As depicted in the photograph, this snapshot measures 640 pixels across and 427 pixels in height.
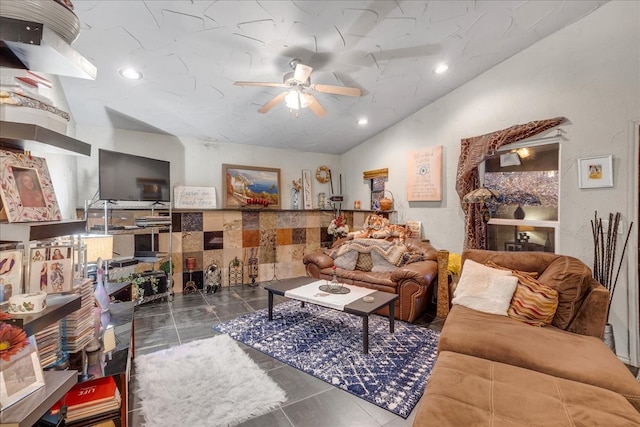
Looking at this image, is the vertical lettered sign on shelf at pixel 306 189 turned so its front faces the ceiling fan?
yes

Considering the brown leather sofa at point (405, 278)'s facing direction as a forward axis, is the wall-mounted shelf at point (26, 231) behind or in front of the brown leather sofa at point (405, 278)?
in front

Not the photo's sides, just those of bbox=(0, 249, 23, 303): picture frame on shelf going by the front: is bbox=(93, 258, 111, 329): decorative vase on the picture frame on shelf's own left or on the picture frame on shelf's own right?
on the picture frame on shelf's own left

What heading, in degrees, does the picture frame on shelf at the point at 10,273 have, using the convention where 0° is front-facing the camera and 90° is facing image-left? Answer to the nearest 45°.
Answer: approximately 315°

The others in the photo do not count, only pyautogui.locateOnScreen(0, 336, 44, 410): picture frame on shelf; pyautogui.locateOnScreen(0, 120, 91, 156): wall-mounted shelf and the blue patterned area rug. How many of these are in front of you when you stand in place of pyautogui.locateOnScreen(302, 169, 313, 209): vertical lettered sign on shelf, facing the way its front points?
3

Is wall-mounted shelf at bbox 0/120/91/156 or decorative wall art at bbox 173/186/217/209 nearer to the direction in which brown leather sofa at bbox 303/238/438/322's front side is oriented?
the wall-mounted shelf

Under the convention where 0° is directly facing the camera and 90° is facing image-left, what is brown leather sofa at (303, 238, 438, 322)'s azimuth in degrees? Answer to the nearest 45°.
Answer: approximately 45°

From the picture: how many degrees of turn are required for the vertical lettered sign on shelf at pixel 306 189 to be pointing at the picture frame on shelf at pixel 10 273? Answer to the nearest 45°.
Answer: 0° — it already faces it

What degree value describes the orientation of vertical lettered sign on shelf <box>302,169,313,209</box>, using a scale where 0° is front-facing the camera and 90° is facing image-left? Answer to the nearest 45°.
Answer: approximately 0°

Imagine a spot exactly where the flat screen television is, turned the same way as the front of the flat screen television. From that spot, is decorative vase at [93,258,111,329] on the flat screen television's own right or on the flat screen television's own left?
on the flat screen television's own right

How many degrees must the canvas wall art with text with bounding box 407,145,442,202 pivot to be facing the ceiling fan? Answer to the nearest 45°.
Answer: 0° — it already faces it

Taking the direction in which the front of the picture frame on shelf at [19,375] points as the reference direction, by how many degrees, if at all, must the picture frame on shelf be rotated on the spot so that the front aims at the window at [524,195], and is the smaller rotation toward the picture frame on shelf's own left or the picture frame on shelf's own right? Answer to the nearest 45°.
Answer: approximately 45° to the picture frame on shelf's own left

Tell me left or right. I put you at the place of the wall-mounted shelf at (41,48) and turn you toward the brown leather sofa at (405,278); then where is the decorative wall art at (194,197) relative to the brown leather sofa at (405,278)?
left
